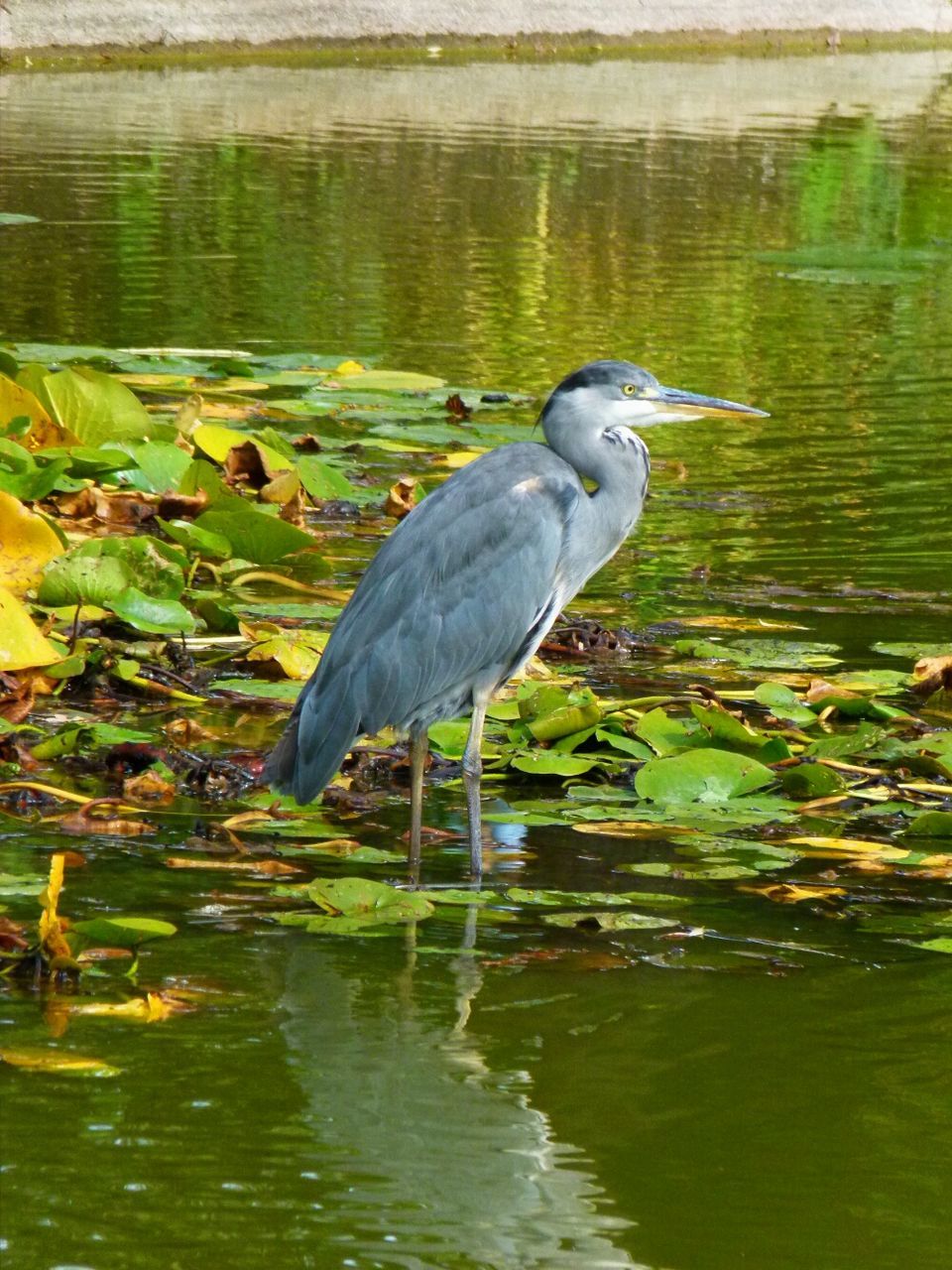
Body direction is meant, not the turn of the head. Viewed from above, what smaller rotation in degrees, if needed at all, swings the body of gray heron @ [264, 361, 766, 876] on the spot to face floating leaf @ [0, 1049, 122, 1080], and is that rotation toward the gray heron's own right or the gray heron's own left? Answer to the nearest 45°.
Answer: approximately 90° to the gray heron's own right

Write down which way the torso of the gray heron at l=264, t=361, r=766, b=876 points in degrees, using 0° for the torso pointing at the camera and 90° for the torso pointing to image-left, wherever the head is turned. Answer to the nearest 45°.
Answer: approximately 270°

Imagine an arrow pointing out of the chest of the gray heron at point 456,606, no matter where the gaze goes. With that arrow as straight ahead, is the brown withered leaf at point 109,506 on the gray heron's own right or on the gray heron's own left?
on the gray heron's own left

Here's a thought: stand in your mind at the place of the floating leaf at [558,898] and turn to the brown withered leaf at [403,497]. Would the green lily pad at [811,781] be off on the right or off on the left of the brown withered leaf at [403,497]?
right

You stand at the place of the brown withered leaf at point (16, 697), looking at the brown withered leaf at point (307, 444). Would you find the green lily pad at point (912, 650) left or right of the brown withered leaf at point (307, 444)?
right

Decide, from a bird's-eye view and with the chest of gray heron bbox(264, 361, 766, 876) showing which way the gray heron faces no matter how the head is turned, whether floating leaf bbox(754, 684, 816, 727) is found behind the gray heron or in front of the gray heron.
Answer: in front

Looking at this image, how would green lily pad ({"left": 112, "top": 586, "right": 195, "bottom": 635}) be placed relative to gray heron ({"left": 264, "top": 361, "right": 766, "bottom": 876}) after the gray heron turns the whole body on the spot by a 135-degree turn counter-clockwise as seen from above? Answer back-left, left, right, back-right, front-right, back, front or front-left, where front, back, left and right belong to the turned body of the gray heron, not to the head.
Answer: front

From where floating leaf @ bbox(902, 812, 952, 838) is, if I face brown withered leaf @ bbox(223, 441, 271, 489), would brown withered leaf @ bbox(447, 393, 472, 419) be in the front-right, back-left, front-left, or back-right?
front-right

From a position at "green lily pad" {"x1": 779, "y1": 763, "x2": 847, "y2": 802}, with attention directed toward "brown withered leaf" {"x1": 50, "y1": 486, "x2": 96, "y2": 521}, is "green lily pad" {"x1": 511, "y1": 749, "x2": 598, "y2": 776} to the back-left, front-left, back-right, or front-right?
front-left

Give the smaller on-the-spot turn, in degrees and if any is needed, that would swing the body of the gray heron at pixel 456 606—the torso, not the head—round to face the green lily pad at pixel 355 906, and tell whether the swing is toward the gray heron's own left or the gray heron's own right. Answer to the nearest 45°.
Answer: approximately 90° to the gray heron's own right

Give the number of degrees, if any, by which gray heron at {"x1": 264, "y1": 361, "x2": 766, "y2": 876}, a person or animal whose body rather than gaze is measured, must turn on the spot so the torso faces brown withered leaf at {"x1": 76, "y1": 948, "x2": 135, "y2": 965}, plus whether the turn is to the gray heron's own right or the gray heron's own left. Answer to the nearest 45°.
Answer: approximately 135° to the gray heron's own right

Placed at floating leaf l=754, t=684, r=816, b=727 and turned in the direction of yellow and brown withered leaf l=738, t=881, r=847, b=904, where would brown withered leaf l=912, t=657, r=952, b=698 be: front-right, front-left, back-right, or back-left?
back-left

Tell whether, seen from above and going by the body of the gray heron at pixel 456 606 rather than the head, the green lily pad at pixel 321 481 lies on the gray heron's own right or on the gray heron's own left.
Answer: on the gray heron's own left

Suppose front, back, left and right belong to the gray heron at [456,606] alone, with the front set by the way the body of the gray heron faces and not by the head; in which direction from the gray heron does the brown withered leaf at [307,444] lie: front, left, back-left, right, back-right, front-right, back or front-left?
left

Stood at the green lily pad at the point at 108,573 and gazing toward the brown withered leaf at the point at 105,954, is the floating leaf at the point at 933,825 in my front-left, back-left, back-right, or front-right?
front-left

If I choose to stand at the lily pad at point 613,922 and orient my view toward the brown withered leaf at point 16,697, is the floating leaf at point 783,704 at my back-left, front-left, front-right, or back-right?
front-right

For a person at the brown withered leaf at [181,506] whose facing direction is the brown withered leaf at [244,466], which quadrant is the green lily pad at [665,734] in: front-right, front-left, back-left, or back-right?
back-right
